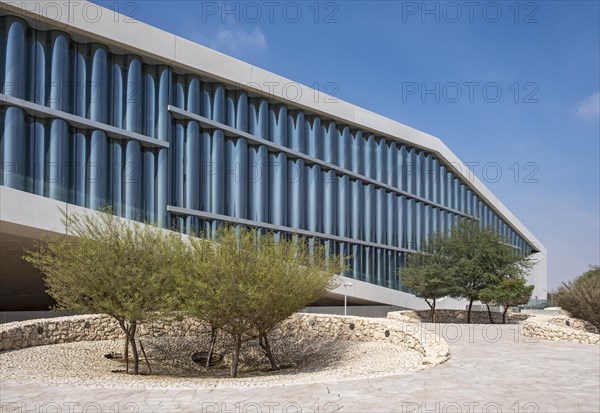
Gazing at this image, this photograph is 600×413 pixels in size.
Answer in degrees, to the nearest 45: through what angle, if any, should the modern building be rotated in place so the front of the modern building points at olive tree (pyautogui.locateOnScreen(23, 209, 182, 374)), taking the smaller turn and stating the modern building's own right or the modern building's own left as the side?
approximately 45° to the modern building's own right

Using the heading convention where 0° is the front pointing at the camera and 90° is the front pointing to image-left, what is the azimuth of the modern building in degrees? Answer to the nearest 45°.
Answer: approximately 315°

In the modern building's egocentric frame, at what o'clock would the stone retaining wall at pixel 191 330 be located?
The stone retaining wall is roughly at 1 o'clock from the modern building.

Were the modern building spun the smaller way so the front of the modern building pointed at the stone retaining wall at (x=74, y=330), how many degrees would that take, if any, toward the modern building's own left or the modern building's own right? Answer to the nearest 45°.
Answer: approximately 45° to the modern building's own right

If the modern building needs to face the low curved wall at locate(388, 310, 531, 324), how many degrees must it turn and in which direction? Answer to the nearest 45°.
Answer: approximately 90° to its left

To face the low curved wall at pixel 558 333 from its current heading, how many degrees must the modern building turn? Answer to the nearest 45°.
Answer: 0° — it already faces it
